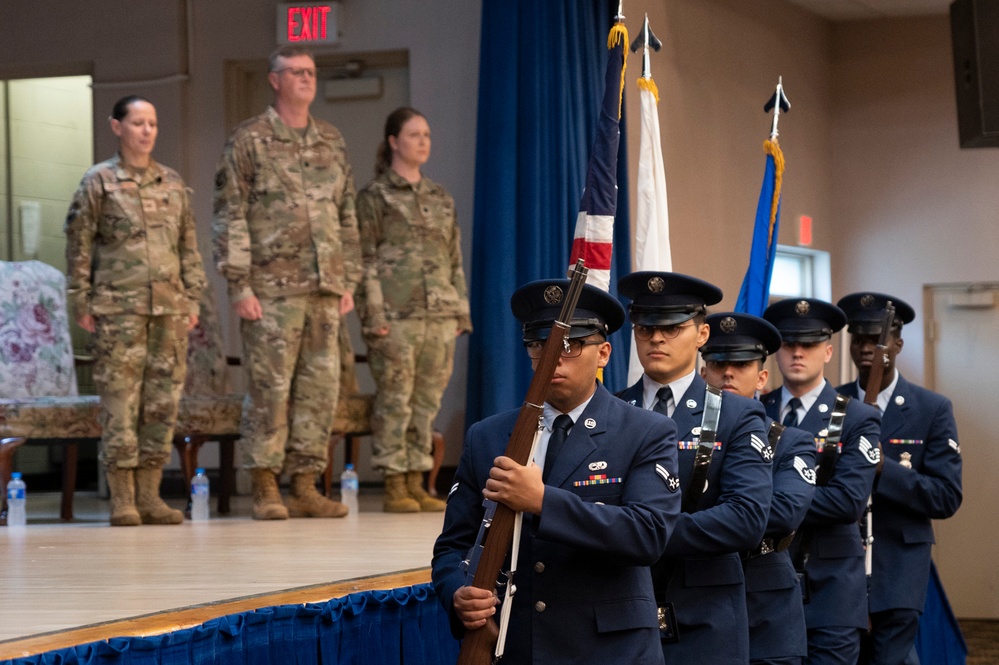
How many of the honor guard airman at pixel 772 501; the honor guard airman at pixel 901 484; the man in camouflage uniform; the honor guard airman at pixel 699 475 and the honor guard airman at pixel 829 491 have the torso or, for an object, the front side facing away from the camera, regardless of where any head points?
0

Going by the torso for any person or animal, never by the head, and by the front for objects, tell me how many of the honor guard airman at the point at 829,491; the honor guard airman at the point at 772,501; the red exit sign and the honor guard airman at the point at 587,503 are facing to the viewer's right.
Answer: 0

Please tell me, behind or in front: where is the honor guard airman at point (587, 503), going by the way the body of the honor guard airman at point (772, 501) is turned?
in front

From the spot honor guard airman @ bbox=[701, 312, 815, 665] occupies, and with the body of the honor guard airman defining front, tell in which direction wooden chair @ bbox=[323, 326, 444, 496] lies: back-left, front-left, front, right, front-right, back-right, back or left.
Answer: right

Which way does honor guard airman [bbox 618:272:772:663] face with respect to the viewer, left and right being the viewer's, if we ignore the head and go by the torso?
facing the viewer and to the left of the viewer

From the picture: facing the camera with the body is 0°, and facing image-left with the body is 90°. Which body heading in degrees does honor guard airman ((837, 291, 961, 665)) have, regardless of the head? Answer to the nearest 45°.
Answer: approximately 45°

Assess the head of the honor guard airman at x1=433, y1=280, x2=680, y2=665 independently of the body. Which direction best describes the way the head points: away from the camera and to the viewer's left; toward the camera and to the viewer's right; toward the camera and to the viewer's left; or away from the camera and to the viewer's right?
toward the camera and to the viewer's left

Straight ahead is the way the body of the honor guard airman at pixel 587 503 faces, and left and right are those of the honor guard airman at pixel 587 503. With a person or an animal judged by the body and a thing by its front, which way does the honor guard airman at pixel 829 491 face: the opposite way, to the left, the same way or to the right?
the same way

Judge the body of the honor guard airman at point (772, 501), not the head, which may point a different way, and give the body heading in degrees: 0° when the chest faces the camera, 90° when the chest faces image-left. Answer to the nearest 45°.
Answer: approximately 45°

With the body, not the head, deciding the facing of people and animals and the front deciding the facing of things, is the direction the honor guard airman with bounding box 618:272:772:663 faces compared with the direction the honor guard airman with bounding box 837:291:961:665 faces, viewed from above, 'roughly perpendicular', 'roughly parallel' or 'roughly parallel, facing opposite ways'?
roughly parallel

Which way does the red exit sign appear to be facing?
toward the camera

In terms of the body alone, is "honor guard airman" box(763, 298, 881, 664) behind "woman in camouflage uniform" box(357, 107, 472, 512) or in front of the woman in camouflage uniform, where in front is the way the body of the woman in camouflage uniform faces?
in front

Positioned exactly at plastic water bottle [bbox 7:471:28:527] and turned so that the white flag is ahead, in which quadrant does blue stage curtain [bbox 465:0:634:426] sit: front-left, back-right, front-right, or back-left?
front-left

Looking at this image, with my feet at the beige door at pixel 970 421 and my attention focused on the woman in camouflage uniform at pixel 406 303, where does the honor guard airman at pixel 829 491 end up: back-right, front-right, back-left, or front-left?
front-left

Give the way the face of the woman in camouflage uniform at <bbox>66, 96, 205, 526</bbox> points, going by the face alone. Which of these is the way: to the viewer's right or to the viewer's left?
to the viewer's right

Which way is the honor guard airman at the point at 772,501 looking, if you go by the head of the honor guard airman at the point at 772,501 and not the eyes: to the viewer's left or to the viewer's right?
to the viewer's left

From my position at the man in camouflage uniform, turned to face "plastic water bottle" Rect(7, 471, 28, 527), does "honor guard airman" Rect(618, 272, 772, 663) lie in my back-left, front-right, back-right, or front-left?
back-left
